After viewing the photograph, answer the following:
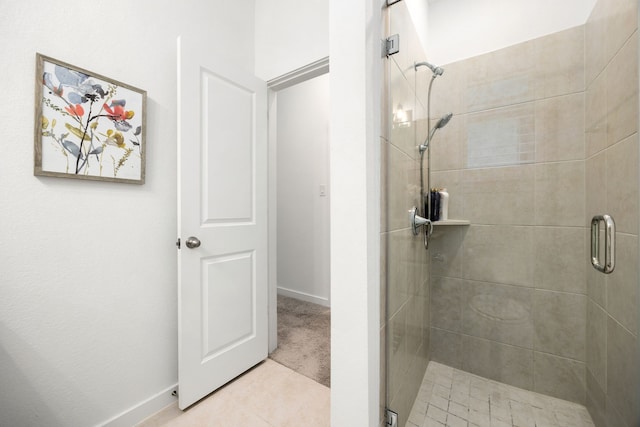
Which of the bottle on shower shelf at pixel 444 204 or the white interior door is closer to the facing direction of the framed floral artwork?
the bottle on shower shelf

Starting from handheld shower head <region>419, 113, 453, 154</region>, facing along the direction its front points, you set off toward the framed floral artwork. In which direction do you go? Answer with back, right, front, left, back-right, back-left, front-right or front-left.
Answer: back-right

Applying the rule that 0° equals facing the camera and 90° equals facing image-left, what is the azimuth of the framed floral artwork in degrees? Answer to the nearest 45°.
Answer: approximately 315°

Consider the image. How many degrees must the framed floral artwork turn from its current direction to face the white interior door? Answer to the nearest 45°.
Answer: approximately 45° to its left

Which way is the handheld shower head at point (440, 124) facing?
to the viewer's right

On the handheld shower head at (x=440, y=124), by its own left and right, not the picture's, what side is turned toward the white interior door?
back

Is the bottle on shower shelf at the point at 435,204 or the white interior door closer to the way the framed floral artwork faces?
the bottle on shower shelf

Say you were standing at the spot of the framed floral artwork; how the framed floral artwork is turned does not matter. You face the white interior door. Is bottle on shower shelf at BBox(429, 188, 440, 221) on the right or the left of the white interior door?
right
